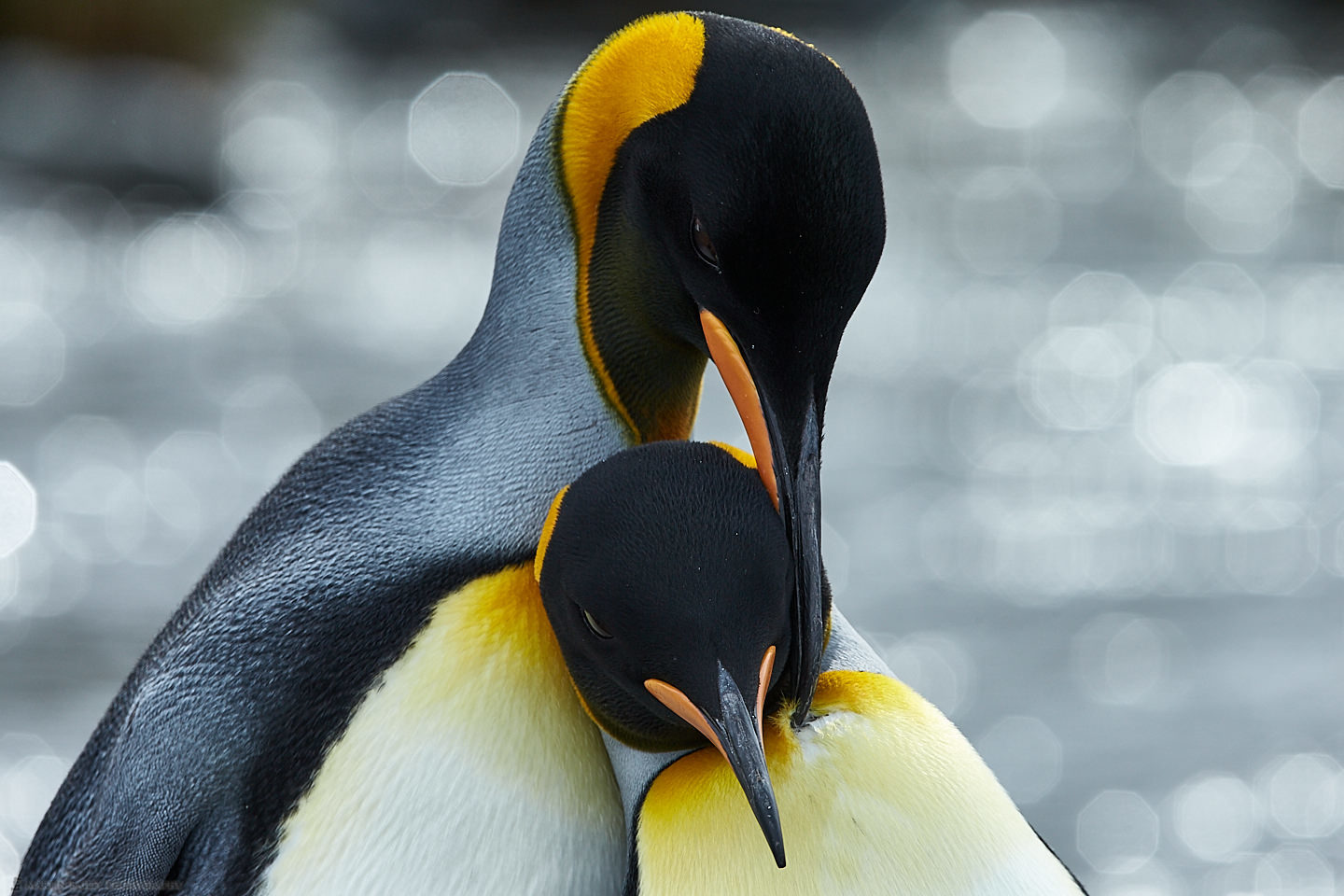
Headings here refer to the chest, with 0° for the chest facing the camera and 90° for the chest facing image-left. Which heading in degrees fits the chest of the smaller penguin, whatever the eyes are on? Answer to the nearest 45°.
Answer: approximately 0°

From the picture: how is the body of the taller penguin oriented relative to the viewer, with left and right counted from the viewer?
facing the viewer and to the right of the viewer
